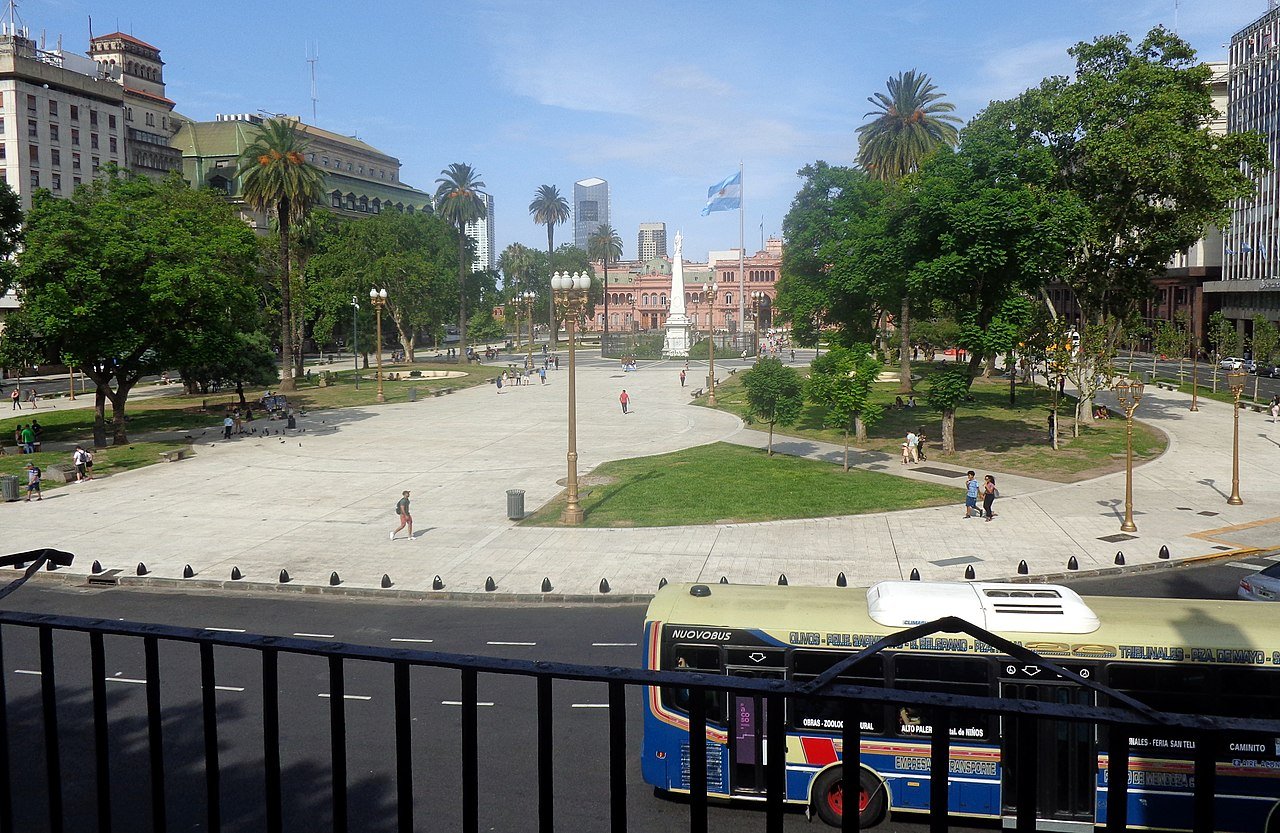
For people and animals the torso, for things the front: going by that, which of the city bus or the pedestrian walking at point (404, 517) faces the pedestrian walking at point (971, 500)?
the pedestrian walking at point (404, 517)

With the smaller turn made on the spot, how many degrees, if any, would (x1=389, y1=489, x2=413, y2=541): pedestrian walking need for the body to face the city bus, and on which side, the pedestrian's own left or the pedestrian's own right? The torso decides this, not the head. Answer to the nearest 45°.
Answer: approximately 90° to the pedestrian's own right

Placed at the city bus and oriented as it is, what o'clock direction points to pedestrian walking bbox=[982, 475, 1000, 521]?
The pedestrian walking is roughly at 9 o'clock from the city bus.

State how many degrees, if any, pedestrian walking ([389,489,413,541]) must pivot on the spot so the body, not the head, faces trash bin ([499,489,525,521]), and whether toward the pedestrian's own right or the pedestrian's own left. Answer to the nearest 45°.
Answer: approximately 45° to the pedestrian's own left

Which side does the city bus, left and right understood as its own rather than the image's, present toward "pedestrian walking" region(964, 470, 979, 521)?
left

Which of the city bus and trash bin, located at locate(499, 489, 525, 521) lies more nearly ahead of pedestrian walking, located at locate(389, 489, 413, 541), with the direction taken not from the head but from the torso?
the trash bin

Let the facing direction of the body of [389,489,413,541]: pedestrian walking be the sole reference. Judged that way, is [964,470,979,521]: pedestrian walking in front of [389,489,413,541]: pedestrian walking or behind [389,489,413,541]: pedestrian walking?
in front
